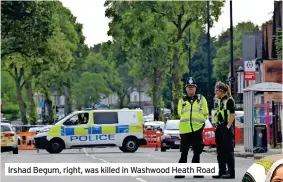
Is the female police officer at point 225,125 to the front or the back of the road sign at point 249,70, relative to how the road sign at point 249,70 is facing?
to the front

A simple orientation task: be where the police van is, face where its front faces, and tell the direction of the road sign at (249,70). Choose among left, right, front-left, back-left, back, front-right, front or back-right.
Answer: back

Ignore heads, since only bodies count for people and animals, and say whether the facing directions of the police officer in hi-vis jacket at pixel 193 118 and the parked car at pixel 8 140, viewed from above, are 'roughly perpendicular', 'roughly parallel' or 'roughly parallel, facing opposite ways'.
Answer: roughly parallel, facing opposite ways

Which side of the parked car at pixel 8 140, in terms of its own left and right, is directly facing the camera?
back

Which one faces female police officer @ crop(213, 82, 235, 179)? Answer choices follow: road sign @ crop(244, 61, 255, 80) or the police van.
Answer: the road sign

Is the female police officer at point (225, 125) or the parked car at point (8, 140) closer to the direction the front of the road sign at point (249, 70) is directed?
the female police officer

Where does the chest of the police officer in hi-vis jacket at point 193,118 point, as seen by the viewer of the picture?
toward the camera

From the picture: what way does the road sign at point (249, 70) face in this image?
toward the camera

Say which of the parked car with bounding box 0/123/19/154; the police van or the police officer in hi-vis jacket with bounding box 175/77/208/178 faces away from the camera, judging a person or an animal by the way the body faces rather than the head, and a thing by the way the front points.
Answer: the parked car

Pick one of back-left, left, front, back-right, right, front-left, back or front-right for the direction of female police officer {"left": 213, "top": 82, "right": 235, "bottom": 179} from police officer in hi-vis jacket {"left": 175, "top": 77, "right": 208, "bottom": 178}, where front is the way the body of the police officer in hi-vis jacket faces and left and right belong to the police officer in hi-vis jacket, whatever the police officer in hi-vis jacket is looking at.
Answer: left

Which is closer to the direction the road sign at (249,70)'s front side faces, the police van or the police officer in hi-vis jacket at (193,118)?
the police officer in hi-vis jacket

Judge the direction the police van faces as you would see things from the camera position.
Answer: facing to the left of the viewer
